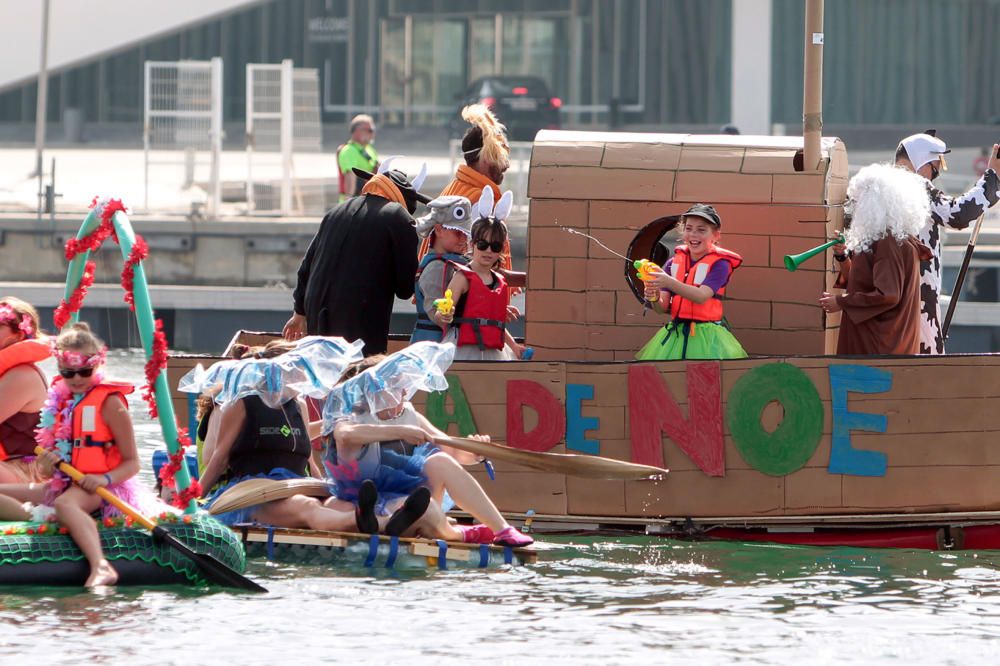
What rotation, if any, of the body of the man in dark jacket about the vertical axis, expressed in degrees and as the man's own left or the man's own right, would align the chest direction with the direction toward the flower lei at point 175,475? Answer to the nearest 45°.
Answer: approximately 180°

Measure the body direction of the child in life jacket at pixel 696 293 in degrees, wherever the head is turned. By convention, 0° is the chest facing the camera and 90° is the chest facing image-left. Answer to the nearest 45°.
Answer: approximately 45°

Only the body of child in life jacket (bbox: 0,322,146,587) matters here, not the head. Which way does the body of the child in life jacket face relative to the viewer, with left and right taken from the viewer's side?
facing the viewer and to the left of the viewer

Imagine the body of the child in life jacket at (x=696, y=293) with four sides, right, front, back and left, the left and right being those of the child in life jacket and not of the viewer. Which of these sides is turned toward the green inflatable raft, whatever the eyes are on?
front

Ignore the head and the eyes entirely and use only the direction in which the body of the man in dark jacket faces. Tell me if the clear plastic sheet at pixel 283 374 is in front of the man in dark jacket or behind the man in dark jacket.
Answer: behind

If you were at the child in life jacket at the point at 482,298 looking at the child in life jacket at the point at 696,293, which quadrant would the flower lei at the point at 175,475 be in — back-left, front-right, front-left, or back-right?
back-right

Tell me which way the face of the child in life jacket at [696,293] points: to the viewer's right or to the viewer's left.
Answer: to the viewer's left
